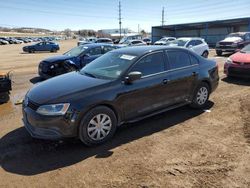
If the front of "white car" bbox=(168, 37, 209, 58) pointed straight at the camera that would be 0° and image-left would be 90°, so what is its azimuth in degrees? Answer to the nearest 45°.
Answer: approximately 45°

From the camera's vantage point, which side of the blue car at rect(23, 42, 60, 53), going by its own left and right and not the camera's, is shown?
left

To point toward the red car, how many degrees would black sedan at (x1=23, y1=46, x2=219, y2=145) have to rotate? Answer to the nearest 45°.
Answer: approximately 180°
